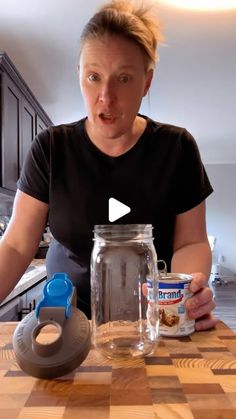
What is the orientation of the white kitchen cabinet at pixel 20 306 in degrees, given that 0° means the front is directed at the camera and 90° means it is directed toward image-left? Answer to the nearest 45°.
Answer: approximately 315°

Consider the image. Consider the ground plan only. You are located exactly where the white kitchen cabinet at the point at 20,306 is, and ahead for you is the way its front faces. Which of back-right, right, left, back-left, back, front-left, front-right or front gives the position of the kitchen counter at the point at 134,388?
front-right

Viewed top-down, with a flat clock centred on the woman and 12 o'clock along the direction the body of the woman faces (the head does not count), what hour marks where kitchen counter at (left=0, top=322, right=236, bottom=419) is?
The kitchen counter is roughly at 12 o'clock from the woman.

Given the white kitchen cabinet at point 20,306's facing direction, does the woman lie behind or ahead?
ahead

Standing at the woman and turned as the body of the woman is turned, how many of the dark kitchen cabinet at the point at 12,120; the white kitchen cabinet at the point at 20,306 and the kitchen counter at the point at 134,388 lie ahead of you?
1

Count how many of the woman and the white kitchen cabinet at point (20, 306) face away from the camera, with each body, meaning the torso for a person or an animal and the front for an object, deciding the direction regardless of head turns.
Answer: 0

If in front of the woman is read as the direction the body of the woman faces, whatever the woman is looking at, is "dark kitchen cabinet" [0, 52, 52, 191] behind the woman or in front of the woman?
behind

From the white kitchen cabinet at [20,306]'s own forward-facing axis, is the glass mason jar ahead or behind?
ahead

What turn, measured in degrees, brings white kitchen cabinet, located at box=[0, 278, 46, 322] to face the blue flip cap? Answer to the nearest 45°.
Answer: approximately 45° to its right

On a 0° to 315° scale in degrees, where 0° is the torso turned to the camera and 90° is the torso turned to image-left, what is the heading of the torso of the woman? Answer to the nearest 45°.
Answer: approximately 0°
